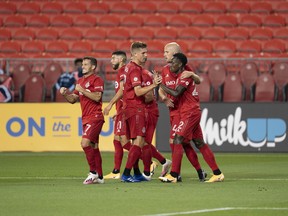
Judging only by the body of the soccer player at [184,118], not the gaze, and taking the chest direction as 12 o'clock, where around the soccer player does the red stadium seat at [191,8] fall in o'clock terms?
The red stadium seat is roughly at 3 o'clock from the soccer player.

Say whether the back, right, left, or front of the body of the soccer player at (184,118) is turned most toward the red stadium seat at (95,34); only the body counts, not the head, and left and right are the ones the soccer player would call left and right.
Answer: right

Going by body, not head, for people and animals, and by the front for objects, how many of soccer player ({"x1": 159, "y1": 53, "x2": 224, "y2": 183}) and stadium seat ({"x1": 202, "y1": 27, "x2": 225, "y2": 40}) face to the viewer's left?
1

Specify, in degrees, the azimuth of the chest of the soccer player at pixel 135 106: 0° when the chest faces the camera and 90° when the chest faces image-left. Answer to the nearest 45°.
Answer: approximately 270°

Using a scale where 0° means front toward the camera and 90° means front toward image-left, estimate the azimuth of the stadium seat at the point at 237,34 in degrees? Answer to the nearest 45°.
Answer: approximately 0°

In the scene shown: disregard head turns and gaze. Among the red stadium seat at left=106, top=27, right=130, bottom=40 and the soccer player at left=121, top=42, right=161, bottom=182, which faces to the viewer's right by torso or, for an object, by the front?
the soccer player

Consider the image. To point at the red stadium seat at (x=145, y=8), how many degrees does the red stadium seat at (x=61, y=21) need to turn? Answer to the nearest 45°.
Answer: approximately 90° to its left

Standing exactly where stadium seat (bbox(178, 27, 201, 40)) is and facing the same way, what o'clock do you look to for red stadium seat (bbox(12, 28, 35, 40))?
The red stadium seat is roughly at 3 o'clock from the stadium seat.

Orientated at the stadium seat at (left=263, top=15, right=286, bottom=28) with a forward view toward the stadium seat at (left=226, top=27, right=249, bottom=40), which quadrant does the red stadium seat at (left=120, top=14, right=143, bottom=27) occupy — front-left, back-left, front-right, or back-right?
front-right

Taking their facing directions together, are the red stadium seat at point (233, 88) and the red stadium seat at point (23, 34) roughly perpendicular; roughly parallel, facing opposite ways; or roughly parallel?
roughly parallel

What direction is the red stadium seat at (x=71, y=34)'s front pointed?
toward the camera

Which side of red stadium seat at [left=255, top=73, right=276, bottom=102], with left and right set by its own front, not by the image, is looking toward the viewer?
front

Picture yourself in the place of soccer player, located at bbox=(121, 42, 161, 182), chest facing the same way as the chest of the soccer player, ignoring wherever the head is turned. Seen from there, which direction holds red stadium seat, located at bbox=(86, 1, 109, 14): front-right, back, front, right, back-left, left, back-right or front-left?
left
